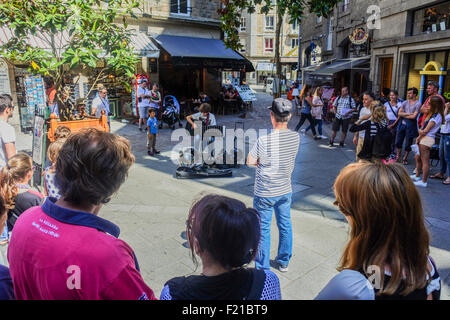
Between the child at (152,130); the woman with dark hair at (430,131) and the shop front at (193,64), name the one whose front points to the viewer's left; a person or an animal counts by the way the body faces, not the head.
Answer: the woman with dark hair

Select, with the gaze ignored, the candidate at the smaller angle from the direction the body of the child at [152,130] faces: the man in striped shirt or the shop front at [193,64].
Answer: the man in striped shirt

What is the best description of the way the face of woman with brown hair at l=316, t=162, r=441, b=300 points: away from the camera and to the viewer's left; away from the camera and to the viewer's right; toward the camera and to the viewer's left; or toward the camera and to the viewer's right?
away from the camera and to the viewer's left

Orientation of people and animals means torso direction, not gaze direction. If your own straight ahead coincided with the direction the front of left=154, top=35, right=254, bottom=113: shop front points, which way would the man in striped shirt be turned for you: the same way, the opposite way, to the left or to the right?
the opposite way

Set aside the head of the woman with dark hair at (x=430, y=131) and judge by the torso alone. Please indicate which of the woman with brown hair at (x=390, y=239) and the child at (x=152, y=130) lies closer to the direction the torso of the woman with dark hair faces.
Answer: the child

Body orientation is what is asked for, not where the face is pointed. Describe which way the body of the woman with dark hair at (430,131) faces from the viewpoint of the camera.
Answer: to the viewer's left

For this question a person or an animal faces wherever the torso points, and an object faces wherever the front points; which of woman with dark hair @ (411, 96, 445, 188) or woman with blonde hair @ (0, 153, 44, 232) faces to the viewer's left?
the woman with dark hair

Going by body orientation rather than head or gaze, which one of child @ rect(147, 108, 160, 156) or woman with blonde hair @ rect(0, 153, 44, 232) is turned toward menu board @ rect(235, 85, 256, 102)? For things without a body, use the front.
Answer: the woman with blonde hair

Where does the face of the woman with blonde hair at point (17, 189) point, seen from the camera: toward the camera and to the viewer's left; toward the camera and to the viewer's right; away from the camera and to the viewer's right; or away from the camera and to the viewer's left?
away from the camera and to the viewer's right

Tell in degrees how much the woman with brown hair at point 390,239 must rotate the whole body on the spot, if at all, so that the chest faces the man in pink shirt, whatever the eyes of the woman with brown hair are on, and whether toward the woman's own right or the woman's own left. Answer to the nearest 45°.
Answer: approximately 90° to the woman's own left

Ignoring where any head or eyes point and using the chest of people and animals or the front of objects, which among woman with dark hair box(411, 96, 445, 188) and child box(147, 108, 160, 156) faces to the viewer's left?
the woman with dark hair
